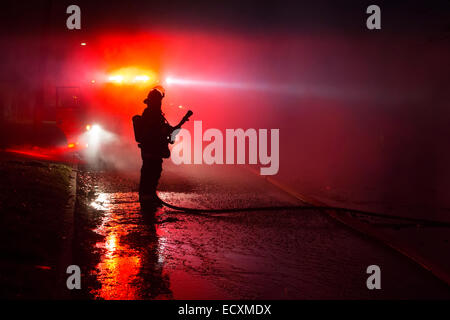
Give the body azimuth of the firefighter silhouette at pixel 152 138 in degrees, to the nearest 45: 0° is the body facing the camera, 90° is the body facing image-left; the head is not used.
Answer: approximately 270°

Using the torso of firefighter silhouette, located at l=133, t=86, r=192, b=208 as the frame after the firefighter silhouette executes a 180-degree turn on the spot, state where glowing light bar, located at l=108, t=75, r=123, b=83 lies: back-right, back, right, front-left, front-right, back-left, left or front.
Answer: right
